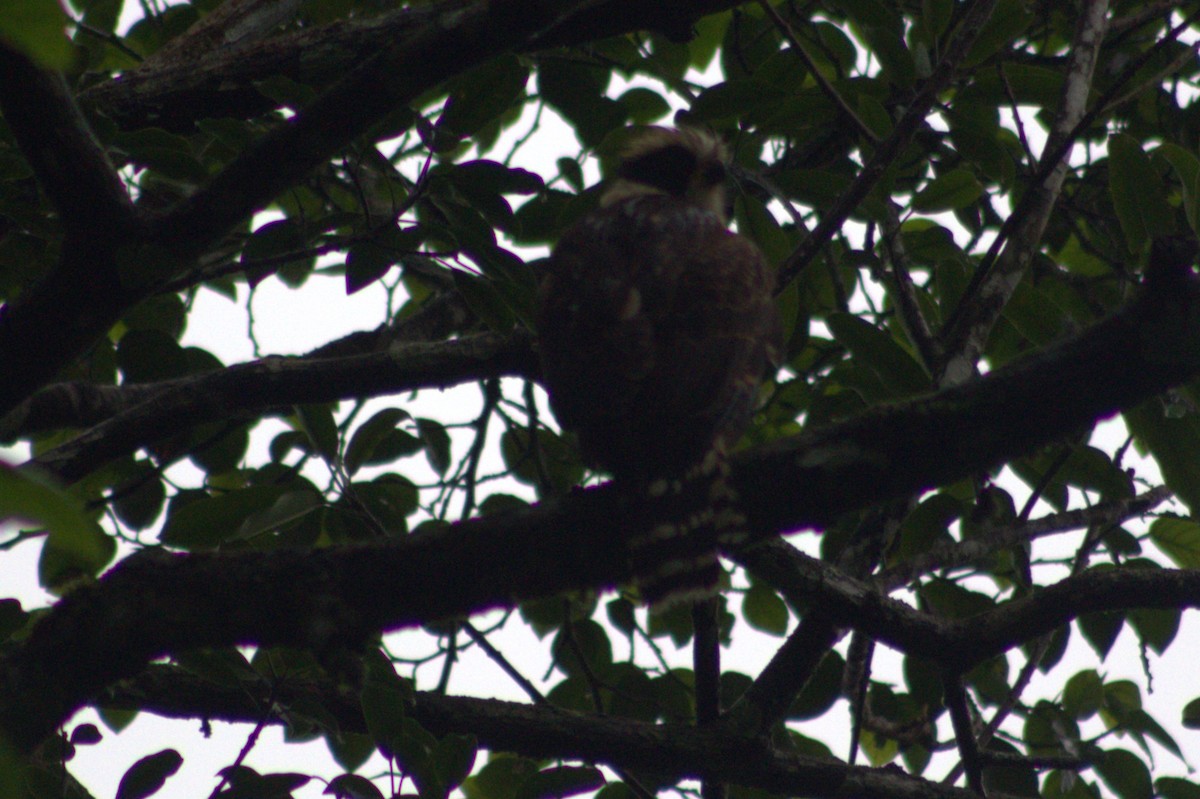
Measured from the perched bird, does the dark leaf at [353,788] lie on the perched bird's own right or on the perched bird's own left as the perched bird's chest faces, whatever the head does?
on the perched bird's own left

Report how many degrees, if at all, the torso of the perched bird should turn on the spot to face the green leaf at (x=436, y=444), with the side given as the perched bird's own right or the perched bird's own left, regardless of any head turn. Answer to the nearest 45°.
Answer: approximately 45° to the perched bird's own left

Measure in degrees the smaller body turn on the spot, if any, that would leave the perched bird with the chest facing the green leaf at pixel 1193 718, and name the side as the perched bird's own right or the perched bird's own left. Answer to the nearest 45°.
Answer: approximately 45° to the perched bird's own right

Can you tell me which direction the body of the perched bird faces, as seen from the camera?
away from the camera
